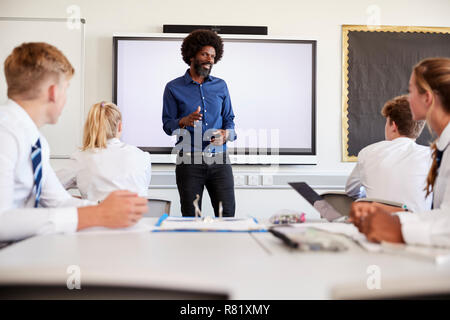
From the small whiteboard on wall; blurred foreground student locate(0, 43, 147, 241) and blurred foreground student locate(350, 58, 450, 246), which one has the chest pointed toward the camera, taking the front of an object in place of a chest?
the small whiteboard on wall

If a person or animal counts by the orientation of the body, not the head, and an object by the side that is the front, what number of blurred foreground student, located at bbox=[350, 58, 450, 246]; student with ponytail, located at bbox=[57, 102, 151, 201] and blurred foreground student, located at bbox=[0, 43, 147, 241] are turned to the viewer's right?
1

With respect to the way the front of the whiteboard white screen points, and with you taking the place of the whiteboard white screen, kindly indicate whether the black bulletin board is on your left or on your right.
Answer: on your left

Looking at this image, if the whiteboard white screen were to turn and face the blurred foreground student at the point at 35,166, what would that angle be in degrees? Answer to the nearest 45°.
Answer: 0° — it already faces them

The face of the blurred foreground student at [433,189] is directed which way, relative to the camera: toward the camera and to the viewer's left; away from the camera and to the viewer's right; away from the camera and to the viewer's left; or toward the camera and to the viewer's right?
away from the camera and to the viewer's left

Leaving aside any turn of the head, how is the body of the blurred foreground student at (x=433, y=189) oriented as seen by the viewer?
to the viewer's left

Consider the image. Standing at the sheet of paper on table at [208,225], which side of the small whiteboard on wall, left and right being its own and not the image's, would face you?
front

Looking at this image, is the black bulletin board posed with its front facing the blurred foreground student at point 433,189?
yes

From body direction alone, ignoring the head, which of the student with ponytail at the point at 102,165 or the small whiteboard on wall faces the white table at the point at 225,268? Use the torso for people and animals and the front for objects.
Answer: the small whiteboard on wall

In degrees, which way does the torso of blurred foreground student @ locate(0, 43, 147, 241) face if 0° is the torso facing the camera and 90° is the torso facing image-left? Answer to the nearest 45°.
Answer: approximately 270°

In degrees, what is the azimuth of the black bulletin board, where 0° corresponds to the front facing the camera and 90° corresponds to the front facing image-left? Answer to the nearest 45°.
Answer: approximately 0°

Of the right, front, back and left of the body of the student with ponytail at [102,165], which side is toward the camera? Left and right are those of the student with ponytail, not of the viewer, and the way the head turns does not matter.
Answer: back

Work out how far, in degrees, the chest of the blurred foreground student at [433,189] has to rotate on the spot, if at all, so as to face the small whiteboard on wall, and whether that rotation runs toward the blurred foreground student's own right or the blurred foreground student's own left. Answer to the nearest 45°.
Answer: approximately 45° to the blurred foreground student's own right
